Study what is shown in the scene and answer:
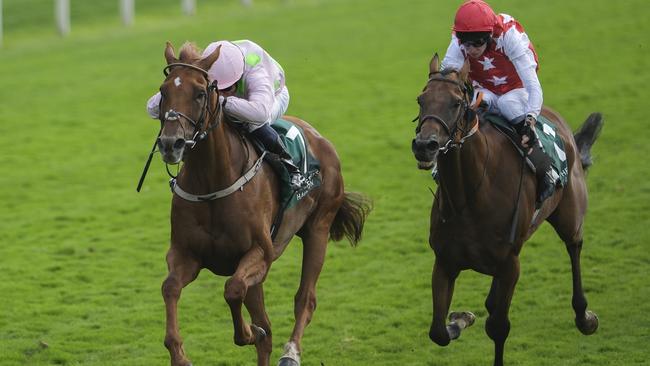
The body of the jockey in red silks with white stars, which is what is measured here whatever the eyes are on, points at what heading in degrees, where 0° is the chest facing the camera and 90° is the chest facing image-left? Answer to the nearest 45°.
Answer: approximately 45°

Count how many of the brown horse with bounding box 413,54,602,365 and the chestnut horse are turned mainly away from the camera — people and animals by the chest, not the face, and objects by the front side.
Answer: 0

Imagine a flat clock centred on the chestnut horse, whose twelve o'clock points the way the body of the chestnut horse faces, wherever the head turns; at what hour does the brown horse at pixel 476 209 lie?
The brown horse is roughly at 7 o'clock from the chestnut horse.

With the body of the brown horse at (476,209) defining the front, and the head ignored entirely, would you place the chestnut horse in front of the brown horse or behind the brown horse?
in front

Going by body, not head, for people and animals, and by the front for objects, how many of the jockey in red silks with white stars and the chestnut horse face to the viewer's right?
0
